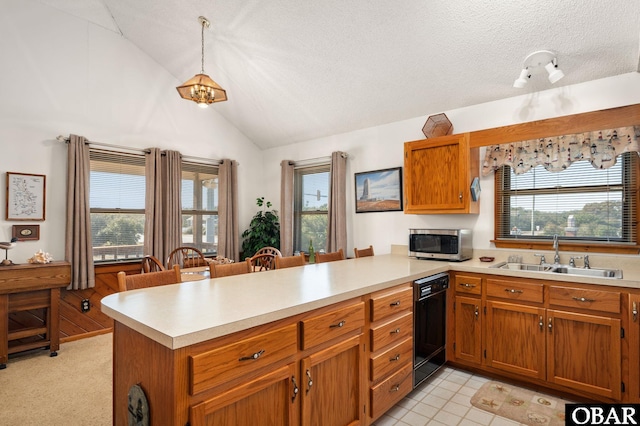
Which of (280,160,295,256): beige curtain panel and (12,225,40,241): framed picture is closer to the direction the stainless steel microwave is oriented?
the framed picture

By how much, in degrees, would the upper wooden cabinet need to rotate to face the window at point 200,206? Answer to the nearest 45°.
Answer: approximately 45° to its right

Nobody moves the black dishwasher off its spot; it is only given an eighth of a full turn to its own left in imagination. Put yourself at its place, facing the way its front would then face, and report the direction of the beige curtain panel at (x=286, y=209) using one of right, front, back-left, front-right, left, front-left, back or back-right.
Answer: back-left

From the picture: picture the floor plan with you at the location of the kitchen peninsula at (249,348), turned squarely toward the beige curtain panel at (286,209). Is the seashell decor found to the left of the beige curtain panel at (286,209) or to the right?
left

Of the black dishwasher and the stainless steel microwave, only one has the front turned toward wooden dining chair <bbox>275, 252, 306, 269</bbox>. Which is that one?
the stainless steel microwave

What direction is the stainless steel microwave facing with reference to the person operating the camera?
facing the viewer and to the left of the viewer

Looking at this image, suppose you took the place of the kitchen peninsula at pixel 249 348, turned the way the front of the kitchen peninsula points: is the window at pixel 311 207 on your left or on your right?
on your left

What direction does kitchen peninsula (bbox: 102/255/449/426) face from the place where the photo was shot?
facing the viewer and to the right of the viewer

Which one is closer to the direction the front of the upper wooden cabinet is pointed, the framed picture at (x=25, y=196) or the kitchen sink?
the framed picture

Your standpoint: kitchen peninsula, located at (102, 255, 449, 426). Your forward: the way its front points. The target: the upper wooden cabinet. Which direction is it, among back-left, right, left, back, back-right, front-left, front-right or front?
left

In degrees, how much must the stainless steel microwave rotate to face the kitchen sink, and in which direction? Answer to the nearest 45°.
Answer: approximately 135° to its left

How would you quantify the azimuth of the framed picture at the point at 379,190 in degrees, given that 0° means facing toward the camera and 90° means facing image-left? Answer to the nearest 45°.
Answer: approximately 45°
